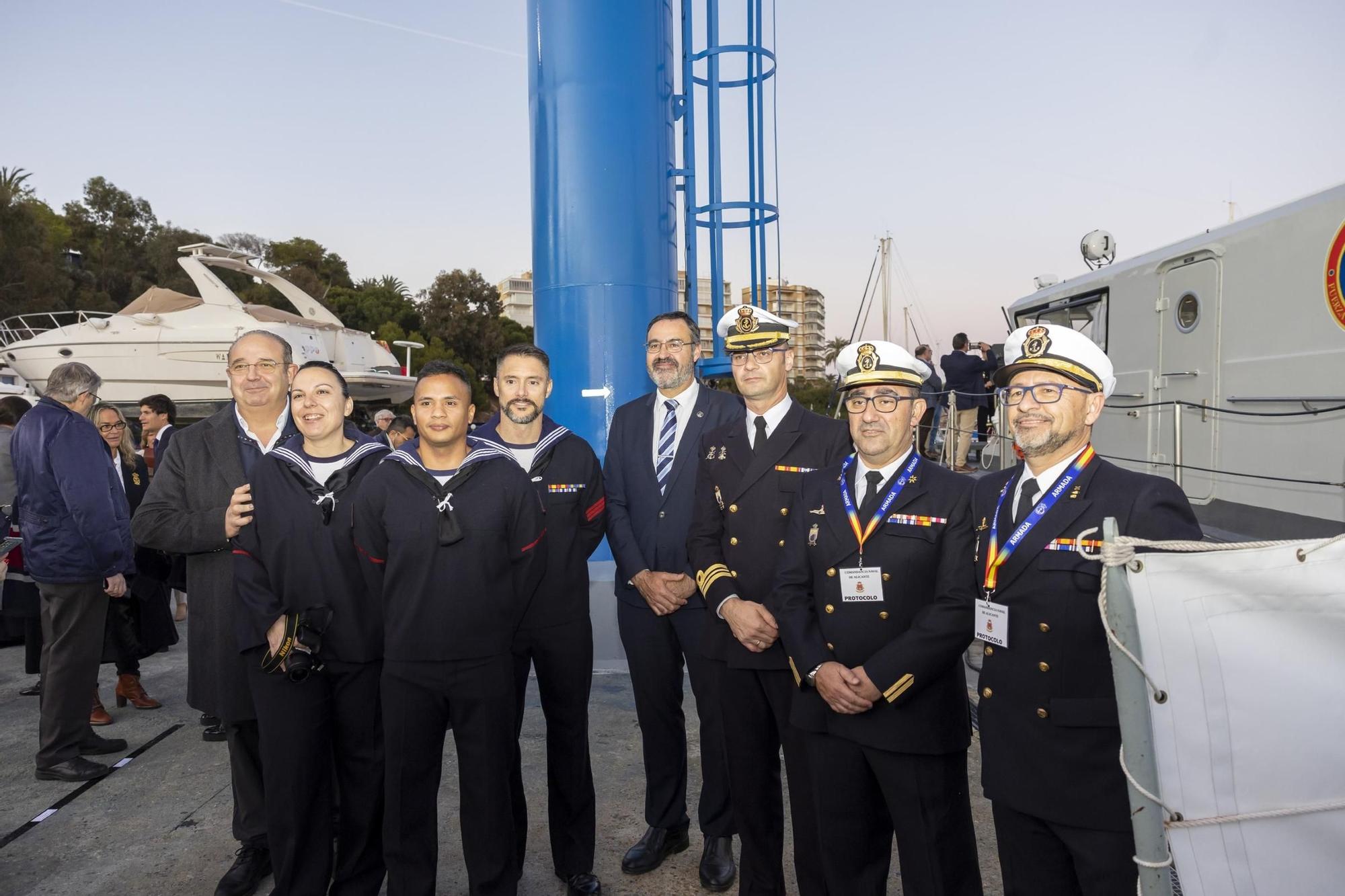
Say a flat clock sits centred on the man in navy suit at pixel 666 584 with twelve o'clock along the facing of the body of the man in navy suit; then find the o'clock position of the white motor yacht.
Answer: The white motor yacht is roughly at 5 o'clock from the man in navy suit.

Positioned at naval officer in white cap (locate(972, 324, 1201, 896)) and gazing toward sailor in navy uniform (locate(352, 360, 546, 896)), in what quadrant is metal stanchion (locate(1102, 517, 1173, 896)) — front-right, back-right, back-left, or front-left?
back-left

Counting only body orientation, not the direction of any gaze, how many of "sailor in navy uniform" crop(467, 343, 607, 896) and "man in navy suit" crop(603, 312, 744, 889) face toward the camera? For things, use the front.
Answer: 2

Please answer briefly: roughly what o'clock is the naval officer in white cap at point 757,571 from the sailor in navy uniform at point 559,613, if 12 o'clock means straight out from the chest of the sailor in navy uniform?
The naval officer in white cap is roughly at 10 o'clock from the sailor in navy uniform.

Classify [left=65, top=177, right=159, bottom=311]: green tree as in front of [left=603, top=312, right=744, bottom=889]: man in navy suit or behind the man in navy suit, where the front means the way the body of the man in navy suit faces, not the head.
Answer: behind

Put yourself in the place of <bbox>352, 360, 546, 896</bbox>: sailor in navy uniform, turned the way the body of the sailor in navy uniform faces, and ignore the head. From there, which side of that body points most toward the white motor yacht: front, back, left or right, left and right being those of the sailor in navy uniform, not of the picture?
back

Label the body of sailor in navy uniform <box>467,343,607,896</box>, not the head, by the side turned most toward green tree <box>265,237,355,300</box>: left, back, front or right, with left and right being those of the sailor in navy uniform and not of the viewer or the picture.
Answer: back

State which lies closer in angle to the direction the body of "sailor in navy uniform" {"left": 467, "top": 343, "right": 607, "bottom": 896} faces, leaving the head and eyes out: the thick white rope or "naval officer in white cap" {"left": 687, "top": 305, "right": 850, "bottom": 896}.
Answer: the thick white rope

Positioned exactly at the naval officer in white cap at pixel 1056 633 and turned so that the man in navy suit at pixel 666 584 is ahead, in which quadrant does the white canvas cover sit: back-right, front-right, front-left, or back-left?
back-left
